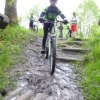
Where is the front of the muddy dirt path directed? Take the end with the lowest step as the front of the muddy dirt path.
toward the camera

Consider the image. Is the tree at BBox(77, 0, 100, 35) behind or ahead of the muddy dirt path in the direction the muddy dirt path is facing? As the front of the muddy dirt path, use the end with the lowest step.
behind
